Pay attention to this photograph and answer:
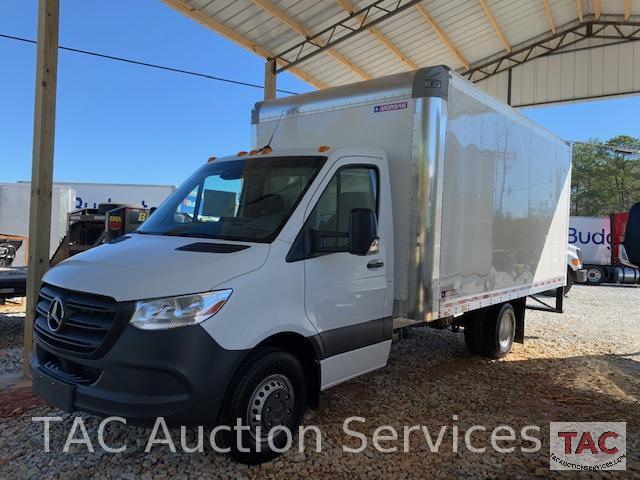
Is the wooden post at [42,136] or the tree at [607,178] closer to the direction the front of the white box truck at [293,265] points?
the wooden post

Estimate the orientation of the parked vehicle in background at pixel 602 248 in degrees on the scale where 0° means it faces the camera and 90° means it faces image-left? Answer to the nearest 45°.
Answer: approximately 270°

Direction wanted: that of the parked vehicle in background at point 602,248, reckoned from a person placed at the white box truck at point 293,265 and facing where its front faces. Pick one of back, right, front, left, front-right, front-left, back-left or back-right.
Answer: back

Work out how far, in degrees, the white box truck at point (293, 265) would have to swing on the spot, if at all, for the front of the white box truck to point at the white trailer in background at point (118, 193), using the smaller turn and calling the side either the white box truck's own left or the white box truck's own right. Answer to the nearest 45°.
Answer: approximately 90° to the white box truck's own right

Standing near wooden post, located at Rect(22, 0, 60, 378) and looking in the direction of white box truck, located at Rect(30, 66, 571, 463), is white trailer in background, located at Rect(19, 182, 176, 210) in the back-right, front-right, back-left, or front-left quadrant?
back-left

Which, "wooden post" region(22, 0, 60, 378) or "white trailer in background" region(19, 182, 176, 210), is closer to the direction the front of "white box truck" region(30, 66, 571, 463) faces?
the wooden post

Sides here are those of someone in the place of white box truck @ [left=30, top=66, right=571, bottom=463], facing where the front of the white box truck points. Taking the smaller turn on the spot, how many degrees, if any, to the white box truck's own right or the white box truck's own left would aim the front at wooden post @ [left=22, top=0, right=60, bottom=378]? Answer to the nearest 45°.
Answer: approximately 90° to the white box truck's own right

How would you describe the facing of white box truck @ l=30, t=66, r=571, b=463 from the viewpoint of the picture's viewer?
facing the viewer and to the left of the viewer

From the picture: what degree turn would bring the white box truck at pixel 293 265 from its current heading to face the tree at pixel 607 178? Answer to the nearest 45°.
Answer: approximately 180°

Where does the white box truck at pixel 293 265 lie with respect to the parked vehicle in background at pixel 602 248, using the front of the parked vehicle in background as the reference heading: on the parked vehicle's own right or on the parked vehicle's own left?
on the parked vehicle's own right
